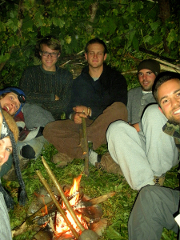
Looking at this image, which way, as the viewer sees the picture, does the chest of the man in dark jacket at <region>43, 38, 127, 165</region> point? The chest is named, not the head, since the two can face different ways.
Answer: toward the camera

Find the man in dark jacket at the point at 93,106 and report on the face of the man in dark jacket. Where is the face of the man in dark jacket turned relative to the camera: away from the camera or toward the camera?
toward the camera

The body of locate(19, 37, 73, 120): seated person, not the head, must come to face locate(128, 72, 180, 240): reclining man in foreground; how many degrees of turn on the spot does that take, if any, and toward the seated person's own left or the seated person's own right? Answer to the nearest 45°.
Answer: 0° — they already face them

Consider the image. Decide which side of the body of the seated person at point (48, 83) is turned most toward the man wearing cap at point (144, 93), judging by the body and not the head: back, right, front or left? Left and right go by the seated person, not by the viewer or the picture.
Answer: left

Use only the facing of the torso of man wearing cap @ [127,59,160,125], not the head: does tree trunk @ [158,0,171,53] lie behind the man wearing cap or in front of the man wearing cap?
behind

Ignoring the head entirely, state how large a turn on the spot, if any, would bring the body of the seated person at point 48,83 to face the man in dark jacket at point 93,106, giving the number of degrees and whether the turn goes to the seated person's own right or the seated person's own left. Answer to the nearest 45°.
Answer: approximately 45° to the seated person's own left

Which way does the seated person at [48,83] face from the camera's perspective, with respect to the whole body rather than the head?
toward the camera

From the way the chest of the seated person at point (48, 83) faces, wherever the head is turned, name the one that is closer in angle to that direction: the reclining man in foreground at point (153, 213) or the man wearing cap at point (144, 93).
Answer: the reclining man in foreground

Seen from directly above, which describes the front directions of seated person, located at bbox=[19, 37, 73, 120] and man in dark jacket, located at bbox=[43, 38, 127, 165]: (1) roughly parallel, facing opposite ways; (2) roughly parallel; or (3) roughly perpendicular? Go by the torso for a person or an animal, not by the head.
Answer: roughly parallel

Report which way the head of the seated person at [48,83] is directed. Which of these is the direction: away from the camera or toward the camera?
toward the camera

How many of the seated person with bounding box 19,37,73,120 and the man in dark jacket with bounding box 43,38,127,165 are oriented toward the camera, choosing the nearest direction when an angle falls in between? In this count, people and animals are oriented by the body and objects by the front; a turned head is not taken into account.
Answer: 2
